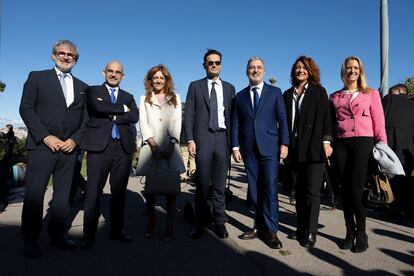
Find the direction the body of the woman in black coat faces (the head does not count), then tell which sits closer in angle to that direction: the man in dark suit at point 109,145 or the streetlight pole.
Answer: the man in dark suit

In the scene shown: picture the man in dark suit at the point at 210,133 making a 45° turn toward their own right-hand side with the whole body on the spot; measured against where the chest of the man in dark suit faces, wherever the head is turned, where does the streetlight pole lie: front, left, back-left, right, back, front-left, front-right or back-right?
back

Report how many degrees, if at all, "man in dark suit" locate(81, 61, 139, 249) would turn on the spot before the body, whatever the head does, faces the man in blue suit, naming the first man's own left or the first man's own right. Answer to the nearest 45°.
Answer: approximately 90° to the first man's own left

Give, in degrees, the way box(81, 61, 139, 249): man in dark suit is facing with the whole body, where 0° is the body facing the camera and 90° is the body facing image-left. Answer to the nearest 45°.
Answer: approximately 0°

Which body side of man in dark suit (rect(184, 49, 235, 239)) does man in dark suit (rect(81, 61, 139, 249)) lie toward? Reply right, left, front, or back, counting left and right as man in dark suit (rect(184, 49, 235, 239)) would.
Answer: right

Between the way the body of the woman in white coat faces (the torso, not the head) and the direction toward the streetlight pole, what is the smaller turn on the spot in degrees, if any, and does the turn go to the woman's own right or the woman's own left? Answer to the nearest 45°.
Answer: approximately 135° to the woman's own left

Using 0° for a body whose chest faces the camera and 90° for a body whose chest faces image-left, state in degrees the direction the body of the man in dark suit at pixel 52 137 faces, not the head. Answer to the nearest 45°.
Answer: approximately 315°

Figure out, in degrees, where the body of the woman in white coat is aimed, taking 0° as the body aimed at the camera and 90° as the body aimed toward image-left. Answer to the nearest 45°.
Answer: approximately 0°

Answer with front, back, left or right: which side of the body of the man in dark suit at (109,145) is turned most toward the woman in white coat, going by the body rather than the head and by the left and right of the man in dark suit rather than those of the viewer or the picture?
left

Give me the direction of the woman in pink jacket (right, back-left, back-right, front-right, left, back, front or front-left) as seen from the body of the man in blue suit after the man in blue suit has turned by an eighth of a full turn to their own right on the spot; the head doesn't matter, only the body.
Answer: back-left
